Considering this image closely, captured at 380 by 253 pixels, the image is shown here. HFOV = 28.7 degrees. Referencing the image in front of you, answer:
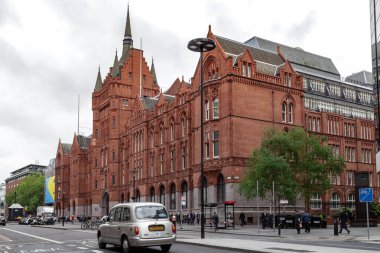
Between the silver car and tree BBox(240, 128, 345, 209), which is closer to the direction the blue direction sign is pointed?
the silver car

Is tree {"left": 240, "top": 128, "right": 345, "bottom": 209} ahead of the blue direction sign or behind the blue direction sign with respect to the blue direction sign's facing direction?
behind

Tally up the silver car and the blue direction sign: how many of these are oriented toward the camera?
1

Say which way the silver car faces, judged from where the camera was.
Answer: facing away from the viewer and to the left of the viewer

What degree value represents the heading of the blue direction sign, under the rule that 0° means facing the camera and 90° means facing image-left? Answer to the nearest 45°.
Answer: approximately 0°
